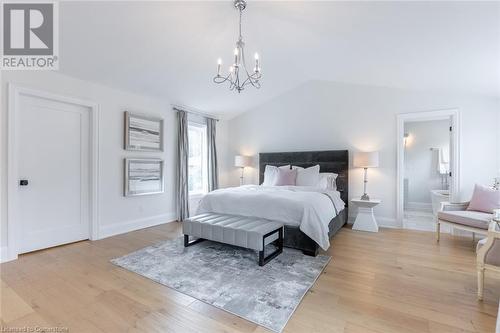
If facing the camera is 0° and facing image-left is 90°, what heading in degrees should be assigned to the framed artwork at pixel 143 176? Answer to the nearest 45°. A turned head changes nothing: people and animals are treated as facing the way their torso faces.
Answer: approximately 315°

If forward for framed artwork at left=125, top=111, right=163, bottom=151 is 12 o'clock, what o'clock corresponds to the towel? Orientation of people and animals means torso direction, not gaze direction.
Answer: The towel is roughly at 11 o'clock from the framed artwork.

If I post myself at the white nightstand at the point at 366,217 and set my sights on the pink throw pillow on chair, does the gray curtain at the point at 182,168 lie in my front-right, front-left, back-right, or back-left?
back-right

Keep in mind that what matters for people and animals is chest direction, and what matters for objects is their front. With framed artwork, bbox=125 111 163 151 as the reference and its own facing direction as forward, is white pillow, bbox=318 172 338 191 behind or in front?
in front

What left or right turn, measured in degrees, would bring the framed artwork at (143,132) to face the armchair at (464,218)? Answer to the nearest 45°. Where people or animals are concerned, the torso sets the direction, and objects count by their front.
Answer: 0° — it already faces it

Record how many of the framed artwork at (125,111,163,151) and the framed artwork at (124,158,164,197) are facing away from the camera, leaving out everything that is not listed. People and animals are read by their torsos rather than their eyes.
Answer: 0

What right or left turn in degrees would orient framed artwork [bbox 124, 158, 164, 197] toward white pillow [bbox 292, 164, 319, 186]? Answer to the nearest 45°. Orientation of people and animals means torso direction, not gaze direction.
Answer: approximately 45° to its left

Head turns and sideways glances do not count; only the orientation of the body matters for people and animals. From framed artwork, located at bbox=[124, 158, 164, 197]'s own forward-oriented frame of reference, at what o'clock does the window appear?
The window is roughly at 9 o'clock from the framed artwork.

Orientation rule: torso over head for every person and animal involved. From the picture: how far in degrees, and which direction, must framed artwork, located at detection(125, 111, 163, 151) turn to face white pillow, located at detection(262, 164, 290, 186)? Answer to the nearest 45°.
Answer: approximately 45° to its left

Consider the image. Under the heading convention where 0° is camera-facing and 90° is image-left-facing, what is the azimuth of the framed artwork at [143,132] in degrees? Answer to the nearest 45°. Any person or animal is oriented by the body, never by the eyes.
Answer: approximately 315°

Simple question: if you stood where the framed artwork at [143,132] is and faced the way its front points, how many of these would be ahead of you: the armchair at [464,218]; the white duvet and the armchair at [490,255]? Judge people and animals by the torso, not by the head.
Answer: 3

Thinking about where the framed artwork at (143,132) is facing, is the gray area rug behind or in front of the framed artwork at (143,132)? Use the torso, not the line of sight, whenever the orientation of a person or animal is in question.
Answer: in front

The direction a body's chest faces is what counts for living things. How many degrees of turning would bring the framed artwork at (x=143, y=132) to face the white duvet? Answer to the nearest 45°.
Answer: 0° — it already faces it

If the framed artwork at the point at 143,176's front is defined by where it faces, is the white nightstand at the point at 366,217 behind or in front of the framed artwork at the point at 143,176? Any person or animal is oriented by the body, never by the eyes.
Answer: in front
